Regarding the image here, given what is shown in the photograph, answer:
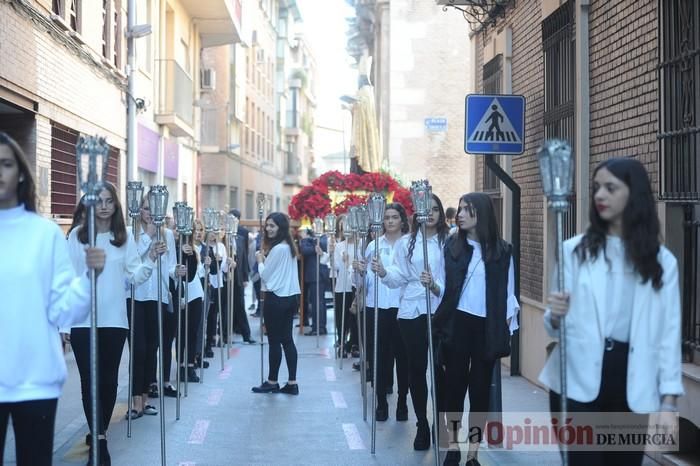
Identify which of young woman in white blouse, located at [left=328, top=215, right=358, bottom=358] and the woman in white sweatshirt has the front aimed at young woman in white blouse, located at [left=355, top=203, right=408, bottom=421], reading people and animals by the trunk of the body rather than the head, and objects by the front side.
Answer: young woman in white blouse, located at [left=328, top=215, right=358, bottom=358]

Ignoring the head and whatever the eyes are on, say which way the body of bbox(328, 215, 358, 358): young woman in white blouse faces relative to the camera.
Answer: toward the camera

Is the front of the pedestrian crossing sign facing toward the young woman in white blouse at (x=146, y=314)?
no

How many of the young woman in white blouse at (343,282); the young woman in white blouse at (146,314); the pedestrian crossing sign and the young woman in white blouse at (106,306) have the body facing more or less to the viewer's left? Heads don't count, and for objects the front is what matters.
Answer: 0

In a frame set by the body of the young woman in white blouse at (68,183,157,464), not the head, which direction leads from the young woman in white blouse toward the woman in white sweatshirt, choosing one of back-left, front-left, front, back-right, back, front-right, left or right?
front

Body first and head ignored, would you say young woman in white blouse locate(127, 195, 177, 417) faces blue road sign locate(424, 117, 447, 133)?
no

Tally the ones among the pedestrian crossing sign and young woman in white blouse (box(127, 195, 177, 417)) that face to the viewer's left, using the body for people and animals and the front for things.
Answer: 0

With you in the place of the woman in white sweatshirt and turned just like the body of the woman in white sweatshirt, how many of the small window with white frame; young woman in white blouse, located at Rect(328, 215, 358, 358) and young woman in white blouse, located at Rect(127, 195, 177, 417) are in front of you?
0

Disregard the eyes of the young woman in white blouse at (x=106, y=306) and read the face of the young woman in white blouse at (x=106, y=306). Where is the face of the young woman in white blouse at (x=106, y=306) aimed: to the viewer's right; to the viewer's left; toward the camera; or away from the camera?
toward the camera

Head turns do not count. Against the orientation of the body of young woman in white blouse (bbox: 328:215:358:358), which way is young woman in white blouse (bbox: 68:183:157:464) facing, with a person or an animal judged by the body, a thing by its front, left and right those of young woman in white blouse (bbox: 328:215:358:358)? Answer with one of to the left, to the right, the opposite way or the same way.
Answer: the same way

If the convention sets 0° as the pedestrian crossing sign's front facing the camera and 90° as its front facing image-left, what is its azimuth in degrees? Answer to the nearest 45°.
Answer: approximately 0°

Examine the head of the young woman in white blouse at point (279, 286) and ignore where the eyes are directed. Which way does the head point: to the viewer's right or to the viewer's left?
to the viewer's left

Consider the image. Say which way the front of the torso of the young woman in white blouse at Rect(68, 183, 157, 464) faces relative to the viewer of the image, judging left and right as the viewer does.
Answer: facing the viewer
